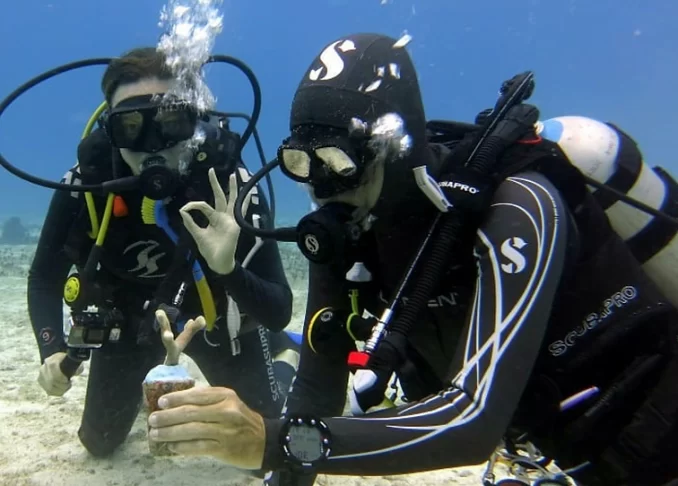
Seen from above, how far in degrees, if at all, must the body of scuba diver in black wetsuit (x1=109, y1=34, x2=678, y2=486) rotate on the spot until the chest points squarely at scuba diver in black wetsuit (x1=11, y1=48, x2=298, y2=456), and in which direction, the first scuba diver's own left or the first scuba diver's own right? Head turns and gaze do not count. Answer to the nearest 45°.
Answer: approximately 90° to the first scuba diver's own right

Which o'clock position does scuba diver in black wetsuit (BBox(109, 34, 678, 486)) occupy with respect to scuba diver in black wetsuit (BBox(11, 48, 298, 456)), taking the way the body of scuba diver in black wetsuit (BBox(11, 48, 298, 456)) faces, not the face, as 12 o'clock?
scuba diver in black wetsuit (BBox(109, 34, 678, 486)) is roughly at 11 o'clock from scuba diver in black wetsuit (BBox(11, 48, 298, 456)).

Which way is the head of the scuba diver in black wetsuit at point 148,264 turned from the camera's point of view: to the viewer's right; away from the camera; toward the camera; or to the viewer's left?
toward the camera

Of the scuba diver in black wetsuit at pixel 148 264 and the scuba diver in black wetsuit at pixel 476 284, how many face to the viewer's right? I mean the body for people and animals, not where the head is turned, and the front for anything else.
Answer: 0

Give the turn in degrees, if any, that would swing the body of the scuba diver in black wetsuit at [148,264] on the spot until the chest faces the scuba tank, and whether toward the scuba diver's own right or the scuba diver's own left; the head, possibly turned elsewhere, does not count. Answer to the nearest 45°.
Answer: approximately 45° to the scuba diver's own left

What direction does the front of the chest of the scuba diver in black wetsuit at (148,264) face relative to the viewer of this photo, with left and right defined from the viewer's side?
facing the viewer
